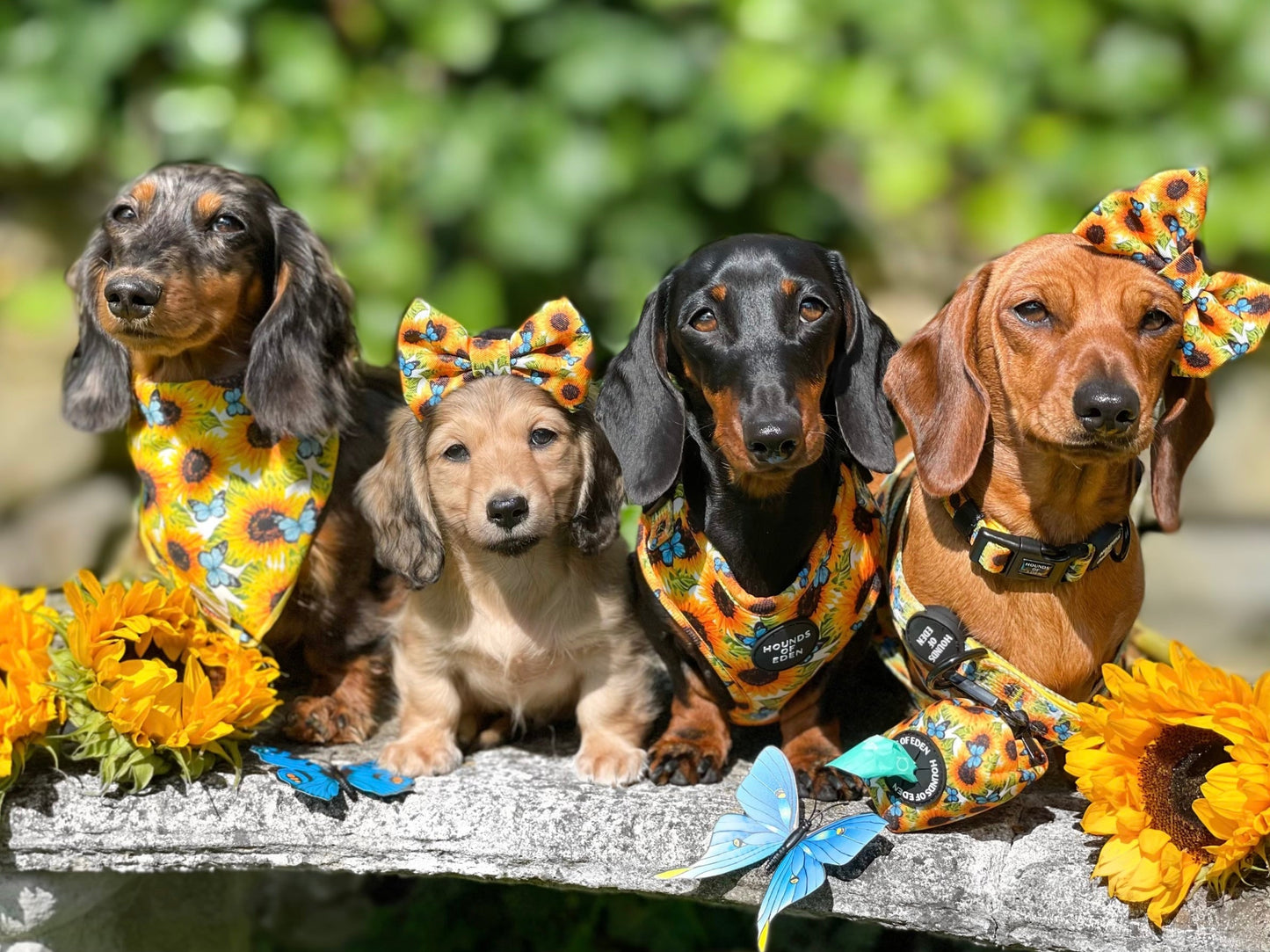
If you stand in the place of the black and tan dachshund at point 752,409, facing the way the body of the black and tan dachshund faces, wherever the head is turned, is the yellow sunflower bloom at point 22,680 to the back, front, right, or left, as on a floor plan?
right

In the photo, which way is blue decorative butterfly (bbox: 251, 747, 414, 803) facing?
away from the camera

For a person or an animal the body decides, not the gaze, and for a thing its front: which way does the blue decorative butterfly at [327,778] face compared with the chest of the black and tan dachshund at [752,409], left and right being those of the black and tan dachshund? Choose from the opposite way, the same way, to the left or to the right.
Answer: the opposite way

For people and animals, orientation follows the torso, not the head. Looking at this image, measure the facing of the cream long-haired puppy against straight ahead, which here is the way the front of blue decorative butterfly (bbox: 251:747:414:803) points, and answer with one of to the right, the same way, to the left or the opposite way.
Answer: the opposite way

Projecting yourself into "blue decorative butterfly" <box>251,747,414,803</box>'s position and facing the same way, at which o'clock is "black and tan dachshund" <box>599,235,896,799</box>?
The black and tan dachshund is roughly at 3 o'clock from the blue decorative butterfly.

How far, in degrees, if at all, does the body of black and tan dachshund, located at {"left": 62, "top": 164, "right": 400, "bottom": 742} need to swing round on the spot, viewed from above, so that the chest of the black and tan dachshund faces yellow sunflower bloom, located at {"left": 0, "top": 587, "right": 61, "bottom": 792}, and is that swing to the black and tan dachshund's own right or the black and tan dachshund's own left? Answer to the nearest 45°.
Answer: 0° — it already faces it

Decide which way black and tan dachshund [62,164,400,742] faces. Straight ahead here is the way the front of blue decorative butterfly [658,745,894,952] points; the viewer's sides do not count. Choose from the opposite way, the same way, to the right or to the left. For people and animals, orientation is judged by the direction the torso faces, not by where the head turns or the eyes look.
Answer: the opposite way
